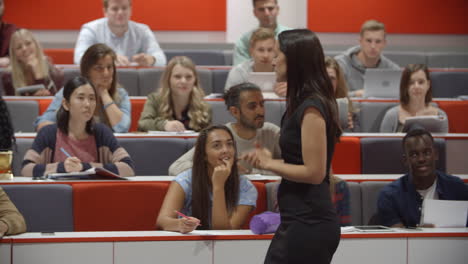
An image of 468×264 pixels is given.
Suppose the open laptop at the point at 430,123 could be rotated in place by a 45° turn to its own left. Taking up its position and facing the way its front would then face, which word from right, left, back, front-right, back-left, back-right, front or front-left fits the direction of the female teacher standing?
back-left

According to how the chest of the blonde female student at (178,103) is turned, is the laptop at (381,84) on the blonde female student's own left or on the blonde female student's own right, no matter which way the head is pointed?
on the blonde female student's own left

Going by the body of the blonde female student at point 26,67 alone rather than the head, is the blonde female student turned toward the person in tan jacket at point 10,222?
yes

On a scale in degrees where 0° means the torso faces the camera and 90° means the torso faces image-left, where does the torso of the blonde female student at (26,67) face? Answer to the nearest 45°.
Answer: approximately 0°

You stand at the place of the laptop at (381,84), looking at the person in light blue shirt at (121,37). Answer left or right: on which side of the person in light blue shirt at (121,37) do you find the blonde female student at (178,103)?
left

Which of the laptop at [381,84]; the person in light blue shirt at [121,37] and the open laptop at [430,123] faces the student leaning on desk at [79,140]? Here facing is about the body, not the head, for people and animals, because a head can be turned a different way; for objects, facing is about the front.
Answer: the person in light blue shirt

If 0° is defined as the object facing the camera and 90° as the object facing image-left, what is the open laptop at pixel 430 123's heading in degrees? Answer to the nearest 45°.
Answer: approximately 180°

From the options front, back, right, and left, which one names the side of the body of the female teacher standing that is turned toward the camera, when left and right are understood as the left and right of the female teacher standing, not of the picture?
left

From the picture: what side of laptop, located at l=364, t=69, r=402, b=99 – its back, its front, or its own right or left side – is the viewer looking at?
back

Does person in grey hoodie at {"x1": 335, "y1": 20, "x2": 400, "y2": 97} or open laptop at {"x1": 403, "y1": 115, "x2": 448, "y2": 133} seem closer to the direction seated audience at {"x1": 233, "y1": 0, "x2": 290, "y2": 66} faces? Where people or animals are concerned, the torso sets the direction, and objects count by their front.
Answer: the open laptop
